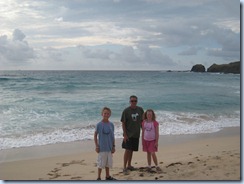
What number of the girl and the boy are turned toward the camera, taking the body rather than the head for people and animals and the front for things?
2

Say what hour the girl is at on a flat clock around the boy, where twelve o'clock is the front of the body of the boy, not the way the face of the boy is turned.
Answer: The girl is roughly at 8 o'clock from the boy.

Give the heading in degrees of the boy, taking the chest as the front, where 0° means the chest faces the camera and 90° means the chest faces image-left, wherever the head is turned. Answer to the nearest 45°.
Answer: approximately 0°

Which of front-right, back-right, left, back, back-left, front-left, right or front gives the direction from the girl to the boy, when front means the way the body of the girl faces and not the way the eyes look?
front-right
